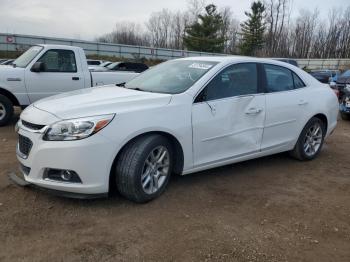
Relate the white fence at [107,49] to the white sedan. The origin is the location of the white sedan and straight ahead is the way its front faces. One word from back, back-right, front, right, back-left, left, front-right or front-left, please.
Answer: back-right

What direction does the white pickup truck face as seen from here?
to the viewer's left

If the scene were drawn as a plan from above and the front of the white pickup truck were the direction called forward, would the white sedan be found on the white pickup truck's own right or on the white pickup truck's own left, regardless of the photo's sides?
on the white pickup truck's own left

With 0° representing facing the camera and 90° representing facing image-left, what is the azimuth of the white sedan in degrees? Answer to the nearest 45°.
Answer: approximately 45°

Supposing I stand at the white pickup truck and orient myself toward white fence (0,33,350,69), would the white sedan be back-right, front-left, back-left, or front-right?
back-right

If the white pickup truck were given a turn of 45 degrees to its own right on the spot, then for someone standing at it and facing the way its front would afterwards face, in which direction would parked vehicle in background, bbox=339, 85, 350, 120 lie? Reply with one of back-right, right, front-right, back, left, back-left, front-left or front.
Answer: back-right

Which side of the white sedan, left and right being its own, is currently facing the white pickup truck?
right

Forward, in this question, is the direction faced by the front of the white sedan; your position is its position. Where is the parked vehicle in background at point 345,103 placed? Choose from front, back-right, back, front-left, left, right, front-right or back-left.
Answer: back

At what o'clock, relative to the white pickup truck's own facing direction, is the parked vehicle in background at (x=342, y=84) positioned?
The parked vehicle in background is roughly at 6 o'clock from the white pickup truck.

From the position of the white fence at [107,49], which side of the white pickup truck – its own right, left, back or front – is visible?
right
